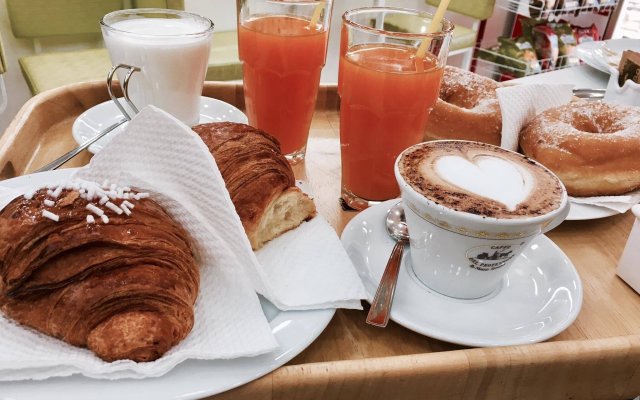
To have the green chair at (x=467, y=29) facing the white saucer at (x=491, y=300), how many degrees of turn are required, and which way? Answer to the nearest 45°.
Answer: approximately 45° to its left

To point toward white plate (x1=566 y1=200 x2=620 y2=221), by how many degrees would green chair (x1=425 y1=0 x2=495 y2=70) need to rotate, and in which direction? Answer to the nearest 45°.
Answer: approximately 45° to its left

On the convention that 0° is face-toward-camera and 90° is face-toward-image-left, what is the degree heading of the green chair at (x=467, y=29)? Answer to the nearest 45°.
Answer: approximately 45°

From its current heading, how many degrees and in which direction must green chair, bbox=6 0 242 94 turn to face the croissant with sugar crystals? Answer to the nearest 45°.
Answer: approximately 45° to its right

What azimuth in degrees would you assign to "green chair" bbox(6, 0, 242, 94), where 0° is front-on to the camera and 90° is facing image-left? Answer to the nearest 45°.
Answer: approximately 315°
